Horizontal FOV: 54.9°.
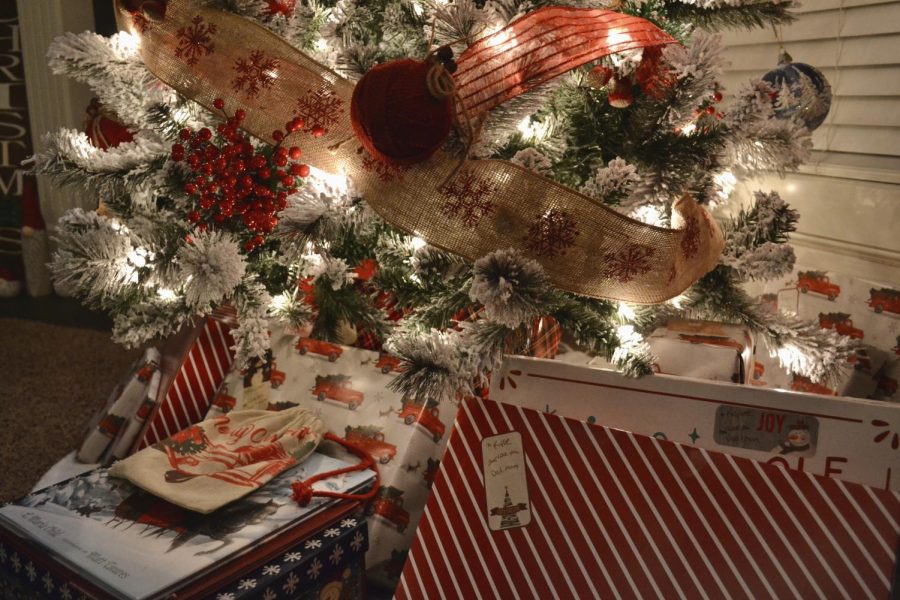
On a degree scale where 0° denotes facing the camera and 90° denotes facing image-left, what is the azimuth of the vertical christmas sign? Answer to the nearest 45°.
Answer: approximately 0°

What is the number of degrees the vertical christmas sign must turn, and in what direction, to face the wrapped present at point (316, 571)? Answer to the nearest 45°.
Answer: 0° — it already faces it

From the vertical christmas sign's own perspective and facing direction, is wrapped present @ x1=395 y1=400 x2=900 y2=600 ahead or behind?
ahead

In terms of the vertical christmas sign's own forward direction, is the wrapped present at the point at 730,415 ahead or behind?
ahead

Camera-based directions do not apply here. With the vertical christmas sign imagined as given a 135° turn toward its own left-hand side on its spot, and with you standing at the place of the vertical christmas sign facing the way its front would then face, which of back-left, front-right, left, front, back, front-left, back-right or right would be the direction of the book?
back-right

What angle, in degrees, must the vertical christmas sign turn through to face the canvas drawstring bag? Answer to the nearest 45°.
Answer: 0° — it already faces it

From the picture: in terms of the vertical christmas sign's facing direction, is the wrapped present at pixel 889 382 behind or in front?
in front

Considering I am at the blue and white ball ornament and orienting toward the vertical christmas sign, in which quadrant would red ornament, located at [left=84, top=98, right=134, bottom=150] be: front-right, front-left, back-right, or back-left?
front-left
